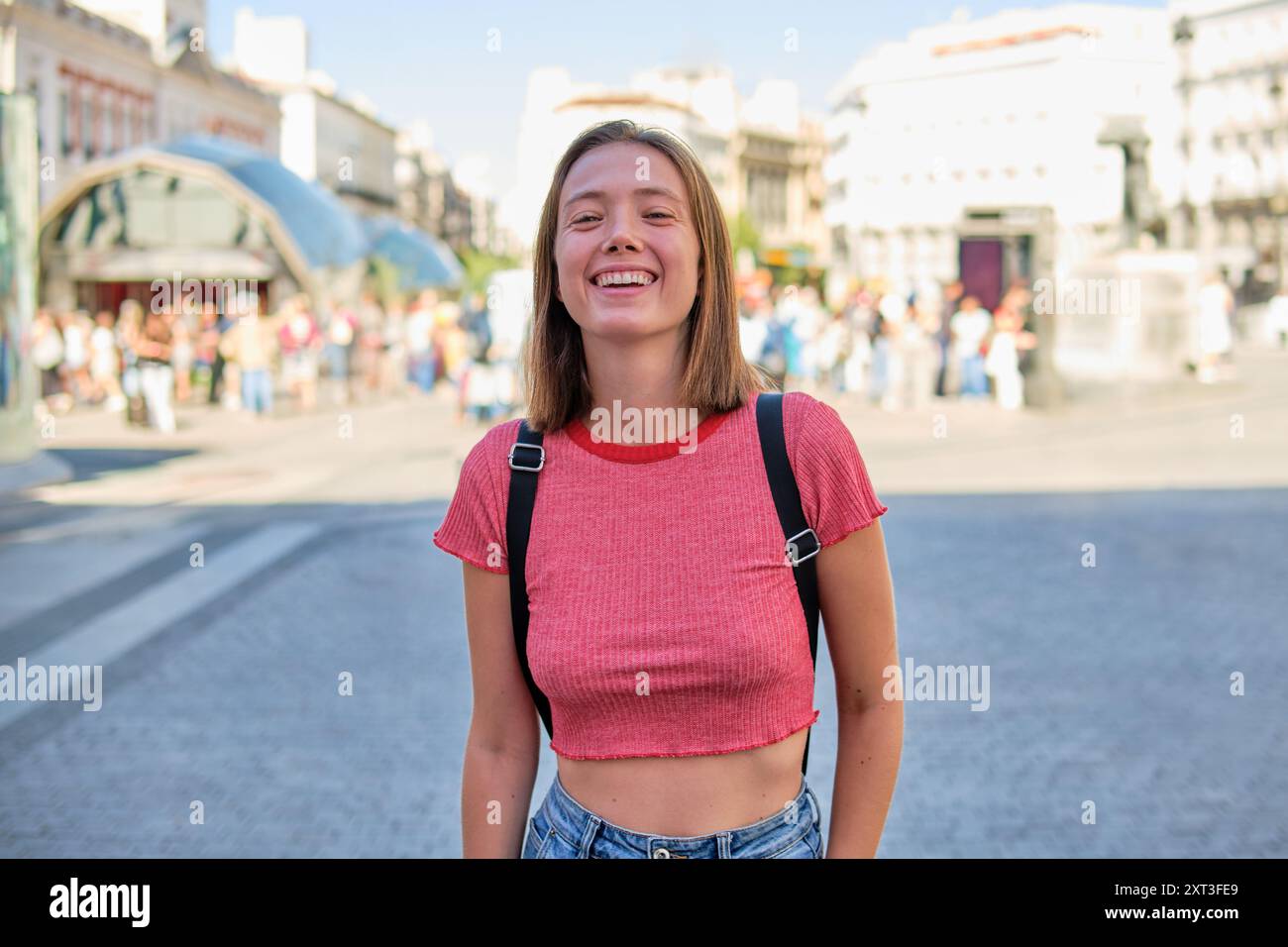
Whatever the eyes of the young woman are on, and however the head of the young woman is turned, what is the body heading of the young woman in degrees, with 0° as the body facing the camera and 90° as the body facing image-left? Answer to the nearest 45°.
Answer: approximately 0°

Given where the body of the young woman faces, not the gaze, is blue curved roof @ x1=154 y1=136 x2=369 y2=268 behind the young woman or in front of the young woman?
behind
